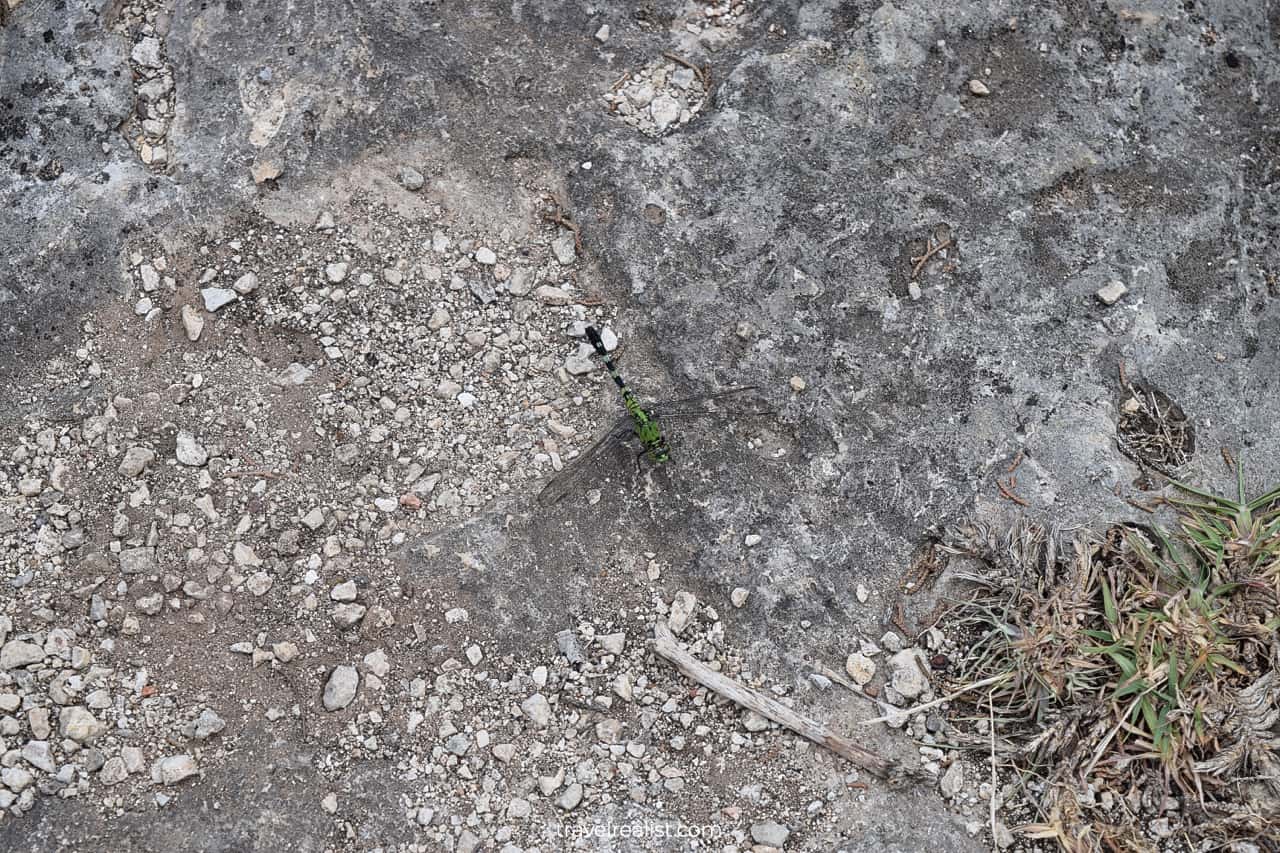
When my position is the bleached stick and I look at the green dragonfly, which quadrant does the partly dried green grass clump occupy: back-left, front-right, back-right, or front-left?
back-right

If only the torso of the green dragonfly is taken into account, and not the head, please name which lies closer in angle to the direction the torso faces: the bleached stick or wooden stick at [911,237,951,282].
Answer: the bleached stick

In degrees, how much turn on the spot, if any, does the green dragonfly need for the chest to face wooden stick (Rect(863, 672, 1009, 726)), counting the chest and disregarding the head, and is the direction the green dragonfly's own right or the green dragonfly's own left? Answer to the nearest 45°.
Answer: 0° — it already faces it

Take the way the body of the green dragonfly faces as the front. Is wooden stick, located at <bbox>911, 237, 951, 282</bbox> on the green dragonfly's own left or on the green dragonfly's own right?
on the green dragonfly's own left

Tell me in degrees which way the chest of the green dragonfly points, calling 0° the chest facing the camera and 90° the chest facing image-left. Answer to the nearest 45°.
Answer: approximately 315°

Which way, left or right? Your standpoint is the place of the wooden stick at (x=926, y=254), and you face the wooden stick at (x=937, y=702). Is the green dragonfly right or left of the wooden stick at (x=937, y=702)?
right

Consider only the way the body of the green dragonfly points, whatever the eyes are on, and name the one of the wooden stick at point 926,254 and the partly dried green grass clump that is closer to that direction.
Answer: the partly dried green grass clump
